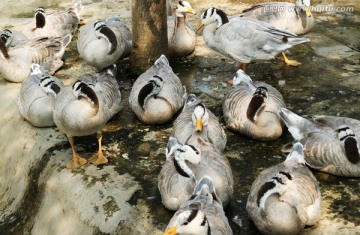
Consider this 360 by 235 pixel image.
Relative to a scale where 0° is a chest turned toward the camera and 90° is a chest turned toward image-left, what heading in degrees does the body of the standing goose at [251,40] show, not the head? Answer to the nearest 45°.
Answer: approximately 90°

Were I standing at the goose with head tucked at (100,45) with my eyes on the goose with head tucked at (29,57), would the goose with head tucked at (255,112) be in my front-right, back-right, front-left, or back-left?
back-left

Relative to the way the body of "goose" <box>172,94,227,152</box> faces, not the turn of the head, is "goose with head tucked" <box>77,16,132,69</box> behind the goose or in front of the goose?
behind

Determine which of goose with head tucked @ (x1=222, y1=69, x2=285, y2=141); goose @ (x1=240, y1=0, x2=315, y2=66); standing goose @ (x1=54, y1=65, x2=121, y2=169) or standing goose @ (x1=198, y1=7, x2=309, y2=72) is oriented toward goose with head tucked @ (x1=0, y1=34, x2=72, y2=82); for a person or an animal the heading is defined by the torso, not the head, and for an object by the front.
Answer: standing goose @ (x1=198, y1=7, x2=309, y2=72)
